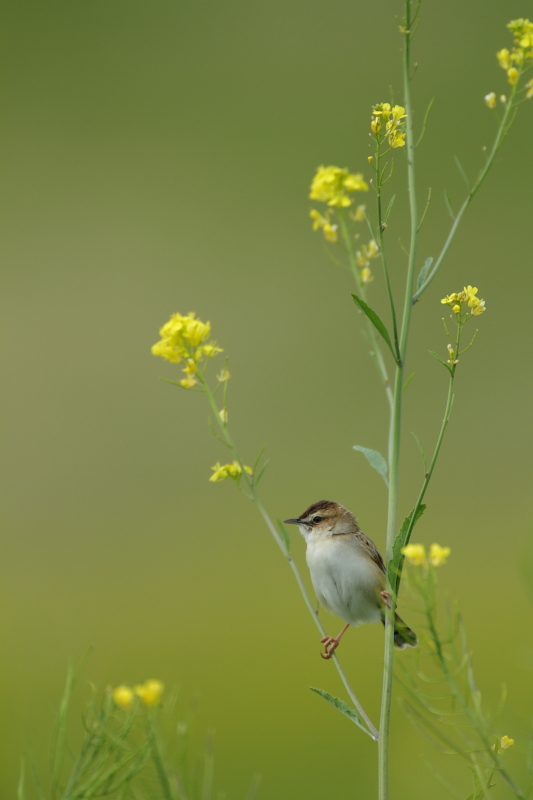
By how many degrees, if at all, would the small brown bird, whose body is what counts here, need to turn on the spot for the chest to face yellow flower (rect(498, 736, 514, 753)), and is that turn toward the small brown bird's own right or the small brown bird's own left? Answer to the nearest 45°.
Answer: approximately 45° to the small brown bird's own left

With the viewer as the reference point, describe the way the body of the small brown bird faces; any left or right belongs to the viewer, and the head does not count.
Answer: facing the viewer and to the left of the viewer
